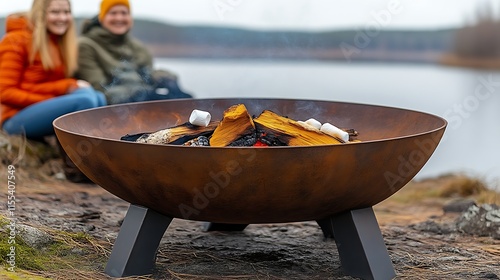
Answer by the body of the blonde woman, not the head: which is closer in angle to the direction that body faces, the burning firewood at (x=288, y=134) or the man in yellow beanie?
the burning firewood

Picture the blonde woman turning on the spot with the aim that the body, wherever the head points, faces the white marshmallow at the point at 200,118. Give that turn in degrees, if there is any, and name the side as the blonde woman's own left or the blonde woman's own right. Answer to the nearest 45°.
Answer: approximately 45° to the blonde woman's own right

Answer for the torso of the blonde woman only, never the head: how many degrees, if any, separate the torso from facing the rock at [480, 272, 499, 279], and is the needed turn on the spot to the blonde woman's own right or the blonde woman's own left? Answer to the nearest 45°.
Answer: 0° — they already face it

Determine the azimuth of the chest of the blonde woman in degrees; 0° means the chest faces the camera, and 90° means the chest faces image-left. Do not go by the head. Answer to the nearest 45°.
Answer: approximately 315°

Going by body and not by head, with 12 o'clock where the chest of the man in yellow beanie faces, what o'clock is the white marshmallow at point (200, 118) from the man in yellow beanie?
The white marshmallow is roughly at 1 o'clock from the man in yellow beanie.

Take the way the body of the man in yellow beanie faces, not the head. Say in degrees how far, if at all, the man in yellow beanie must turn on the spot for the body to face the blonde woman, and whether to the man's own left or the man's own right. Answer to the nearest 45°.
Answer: approximately 90° to the man's own right

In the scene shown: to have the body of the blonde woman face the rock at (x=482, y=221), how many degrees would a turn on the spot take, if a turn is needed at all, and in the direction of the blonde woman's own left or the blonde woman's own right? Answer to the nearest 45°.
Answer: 0° — they already face it

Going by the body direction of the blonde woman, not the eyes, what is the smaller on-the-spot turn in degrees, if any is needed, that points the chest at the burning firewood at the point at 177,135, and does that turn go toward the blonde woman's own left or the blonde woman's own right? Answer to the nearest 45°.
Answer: approximately 45° to the blonde woman's own right
